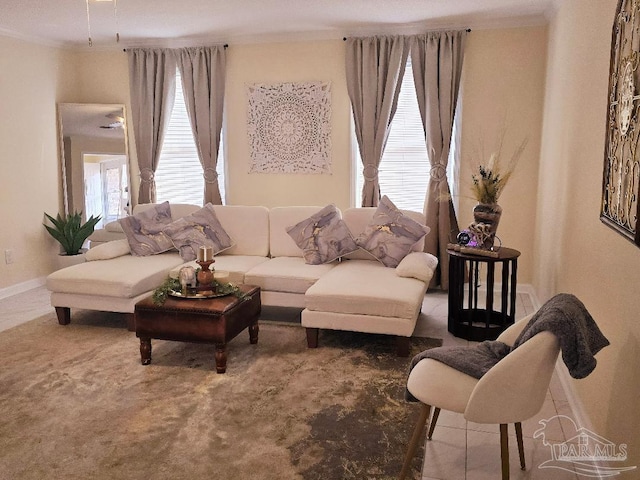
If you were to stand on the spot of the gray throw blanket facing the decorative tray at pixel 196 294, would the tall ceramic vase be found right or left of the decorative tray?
right

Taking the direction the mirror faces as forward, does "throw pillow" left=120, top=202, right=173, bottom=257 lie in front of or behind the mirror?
in front

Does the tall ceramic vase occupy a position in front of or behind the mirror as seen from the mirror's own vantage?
in front

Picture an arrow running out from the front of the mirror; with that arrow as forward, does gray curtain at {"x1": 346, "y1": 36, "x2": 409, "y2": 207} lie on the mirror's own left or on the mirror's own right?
on the mirror's own left

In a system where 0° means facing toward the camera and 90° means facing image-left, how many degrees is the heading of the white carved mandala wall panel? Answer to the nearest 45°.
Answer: approximately 0°

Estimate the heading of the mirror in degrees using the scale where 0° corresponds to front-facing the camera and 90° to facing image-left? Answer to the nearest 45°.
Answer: approximately 0°

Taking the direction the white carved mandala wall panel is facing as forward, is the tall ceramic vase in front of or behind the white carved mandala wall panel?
in front

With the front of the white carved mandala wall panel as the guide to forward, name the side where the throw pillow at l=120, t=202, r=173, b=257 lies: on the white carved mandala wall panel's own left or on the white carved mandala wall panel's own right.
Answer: on the white carved mandala wall panel's own right

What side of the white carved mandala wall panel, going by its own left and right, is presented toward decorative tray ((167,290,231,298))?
front
